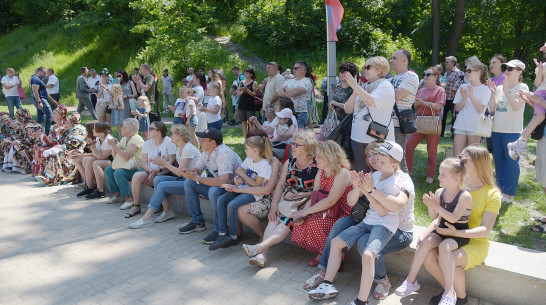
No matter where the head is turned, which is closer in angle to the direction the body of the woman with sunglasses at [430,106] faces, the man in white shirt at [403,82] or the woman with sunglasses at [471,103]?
the man in white shirt

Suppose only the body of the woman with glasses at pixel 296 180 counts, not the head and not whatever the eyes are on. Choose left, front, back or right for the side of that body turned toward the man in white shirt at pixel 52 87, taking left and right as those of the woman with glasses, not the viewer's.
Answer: right

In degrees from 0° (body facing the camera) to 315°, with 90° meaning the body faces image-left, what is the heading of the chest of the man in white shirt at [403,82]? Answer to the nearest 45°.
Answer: approximately 45°

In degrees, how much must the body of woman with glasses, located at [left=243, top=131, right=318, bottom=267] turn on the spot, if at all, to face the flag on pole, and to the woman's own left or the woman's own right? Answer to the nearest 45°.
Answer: approximately 135° to the woman's own right

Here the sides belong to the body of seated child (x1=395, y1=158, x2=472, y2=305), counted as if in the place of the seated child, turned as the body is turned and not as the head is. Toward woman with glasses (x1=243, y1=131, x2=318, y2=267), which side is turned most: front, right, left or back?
right

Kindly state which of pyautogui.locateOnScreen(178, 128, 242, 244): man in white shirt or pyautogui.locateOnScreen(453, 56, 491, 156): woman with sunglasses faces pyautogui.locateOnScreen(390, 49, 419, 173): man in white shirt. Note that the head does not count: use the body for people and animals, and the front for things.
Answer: the woman with sunglasses

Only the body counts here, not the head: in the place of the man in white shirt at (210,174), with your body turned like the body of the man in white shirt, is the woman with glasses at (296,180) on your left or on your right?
on your left

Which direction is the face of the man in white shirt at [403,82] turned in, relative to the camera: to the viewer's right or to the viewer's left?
to the viewer's left

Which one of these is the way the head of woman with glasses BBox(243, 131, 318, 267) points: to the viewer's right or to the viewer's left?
to the viewer's left

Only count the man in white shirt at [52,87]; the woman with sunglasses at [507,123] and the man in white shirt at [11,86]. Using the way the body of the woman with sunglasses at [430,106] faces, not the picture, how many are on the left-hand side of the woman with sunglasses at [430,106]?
1
